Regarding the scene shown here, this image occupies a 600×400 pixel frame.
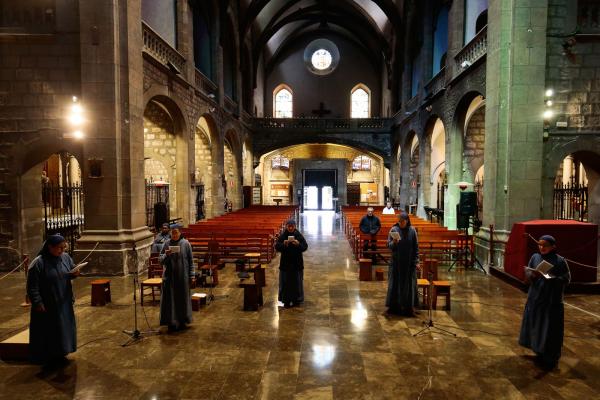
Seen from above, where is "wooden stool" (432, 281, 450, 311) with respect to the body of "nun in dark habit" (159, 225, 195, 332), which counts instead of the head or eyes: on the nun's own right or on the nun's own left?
on the nun's own left

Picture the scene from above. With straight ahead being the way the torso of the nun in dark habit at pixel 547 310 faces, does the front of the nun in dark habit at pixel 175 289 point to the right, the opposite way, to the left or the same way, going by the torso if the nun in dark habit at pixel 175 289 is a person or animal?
to the left

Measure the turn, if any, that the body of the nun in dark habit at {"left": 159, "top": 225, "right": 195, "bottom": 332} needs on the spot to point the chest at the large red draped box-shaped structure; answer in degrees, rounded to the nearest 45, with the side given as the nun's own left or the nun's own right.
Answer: approximately 90° to the nun's own left

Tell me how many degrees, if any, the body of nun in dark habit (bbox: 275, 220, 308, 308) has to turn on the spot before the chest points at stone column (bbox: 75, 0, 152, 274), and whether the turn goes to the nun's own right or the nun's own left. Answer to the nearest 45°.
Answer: approximately 135° to the nun's own right

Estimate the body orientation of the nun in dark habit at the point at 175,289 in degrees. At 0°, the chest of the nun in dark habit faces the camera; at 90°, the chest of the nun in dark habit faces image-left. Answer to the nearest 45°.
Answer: approximately 0°

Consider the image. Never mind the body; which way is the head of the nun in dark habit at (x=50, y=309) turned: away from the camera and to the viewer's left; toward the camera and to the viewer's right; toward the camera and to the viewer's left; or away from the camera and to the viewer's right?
toward the camera and to the viewer's right

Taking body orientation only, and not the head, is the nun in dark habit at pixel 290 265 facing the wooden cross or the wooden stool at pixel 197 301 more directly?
the wooden stool

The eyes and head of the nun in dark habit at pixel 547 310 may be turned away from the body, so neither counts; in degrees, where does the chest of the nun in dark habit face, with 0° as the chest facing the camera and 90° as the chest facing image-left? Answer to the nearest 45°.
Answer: approximately 45°

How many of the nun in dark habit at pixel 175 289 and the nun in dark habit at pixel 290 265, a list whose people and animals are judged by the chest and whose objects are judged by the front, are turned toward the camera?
2

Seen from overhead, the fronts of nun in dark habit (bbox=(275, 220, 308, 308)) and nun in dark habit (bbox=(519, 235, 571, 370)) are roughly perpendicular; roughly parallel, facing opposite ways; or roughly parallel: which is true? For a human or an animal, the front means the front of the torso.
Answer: roughly perpendicular
